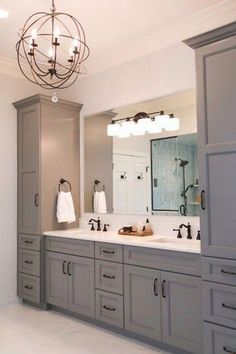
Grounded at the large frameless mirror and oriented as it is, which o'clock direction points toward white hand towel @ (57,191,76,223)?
The white hand towel is roughly at 2 o'clock from the large frameless mirror.

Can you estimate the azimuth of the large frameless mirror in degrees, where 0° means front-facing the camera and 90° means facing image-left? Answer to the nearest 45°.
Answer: approximately 45°

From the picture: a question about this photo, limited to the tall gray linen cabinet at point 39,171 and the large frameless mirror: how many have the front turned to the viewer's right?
0

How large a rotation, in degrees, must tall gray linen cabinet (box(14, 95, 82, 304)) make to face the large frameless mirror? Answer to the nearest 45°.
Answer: approximately 90° to its left
